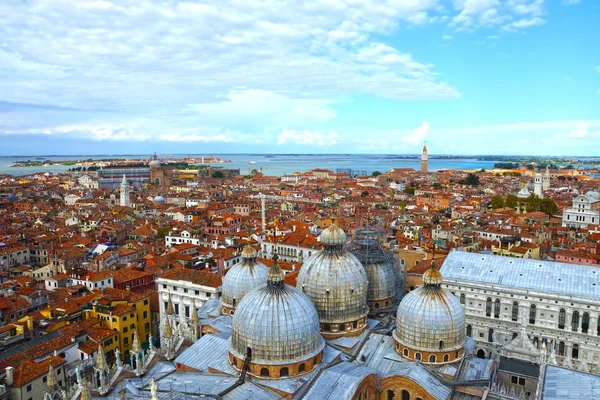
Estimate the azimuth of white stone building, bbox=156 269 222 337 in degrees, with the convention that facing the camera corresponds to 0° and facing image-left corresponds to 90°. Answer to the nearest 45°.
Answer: approximately 0°
